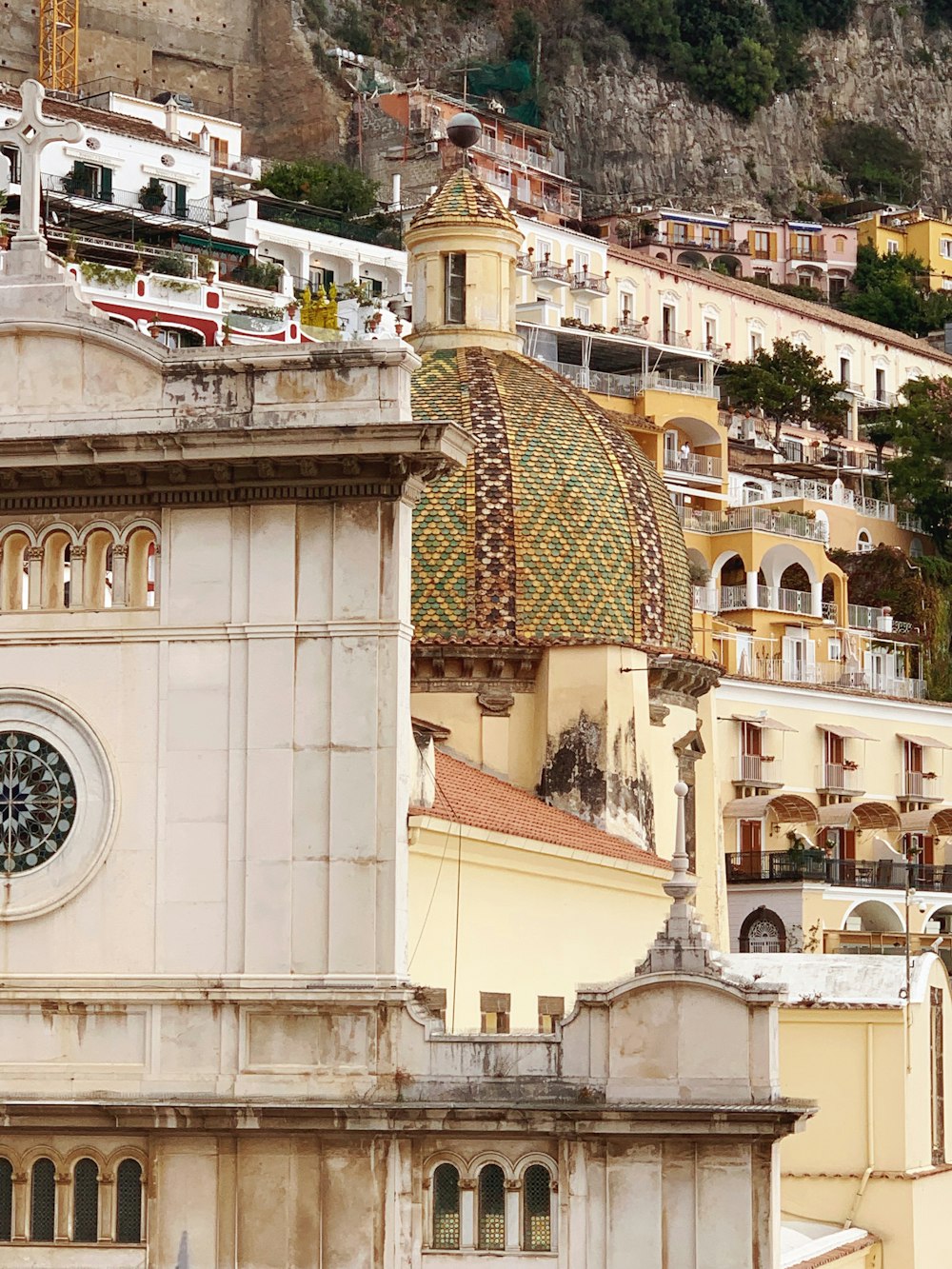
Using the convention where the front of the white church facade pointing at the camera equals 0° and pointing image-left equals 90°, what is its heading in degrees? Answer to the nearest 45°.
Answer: approximately 0°

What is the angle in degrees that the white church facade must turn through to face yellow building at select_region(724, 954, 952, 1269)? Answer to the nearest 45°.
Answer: approximately 135° to its left
